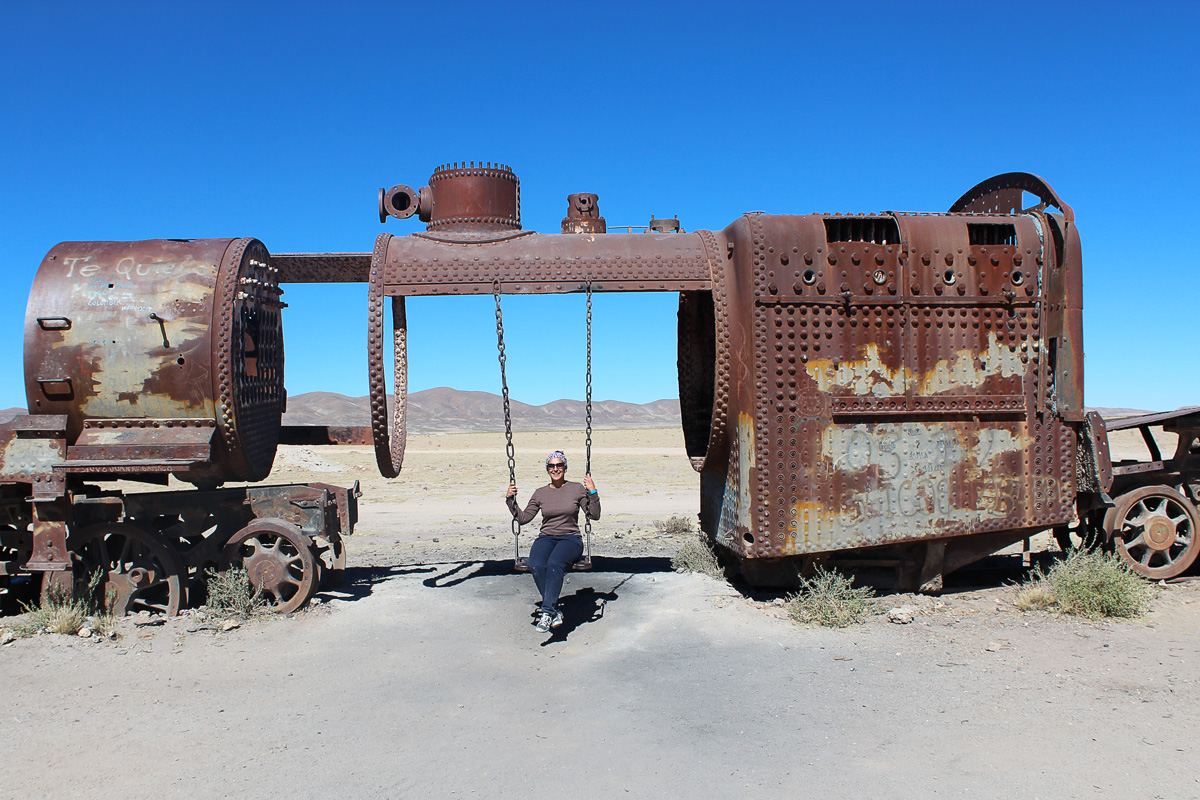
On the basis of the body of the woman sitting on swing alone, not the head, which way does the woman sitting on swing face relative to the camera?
toward the camera

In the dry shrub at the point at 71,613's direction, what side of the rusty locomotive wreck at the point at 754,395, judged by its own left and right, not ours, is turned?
front

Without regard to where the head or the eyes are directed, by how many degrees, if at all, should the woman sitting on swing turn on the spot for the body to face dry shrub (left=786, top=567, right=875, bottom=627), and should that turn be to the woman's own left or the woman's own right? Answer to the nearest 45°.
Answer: approximately 90° to the woman's own left

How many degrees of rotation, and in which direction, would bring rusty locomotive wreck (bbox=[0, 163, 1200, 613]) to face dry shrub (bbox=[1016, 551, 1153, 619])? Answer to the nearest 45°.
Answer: approximately 180°

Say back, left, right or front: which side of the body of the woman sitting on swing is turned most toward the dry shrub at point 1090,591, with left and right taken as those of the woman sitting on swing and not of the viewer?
left

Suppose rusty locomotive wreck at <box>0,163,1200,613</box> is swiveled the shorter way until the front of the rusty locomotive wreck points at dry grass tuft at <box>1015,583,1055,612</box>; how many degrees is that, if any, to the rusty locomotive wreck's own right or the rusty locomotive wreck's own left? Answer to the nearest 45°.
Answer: approximately 180°

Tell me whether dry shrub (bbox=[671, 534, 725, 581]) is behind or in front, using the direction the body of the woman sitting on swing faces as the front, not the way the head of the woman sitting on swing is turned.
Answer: behind

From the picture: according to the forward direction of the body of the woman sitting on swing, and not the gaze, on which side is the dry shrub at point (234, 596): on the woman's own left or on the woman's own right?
on the woman's own right

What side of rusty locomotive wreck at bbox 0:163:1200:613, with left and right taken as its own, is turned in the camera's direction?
left

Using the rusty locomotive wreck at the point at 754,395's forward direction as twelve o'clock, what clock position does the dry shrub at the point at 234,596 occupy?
The dry shrub is roughly at 12 o'clock from the rusty locomotive wreck.

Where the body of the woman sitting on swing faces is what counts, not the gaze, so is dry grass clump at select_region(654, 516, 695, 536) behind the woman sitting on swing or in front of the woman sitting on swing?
behind

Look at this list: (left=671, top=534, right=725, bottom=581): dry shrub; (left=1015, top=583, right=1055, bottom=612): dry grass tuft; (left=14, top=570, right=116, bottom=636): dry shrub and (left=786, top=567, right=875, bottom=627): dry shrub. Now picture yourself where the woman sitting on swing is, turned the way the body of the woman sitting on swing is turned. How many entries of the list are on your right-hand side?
1

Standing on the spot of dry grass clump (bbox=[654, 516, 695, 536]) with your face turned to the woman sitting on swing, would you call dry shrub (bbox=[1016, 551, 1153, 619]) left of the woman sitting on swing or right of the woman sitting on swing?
left

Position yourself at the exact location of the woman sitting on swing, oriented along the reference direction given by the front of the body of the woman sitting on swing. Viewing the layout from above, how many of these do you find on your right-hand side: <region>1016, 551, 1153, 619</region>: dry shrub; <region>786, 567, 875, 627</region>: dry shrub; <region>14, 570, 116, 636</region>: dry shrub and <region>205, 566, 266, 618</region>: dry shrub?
2

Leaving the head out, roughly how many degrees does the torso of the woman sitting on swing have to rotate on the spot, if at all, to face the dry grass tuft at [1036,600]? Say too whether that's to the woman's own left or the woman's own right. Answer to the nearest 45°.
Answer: approximately 90° to the woman's own left

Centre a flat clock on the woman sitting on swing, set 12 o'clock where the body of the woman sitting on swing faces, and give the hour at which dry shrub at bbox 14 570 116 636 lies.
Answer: The dry shrub is roughly at 3 o'clock from the woman sitting on swing.
